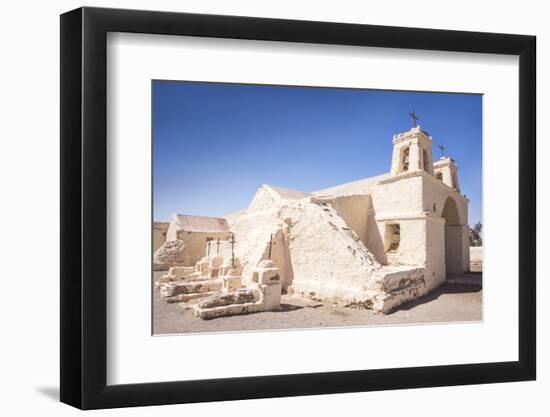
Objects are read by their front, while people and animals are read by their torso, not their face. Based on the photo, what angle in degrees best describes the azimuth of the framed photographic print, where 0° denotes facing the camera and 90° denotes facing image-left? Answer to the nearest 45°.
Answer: approximately 315°
